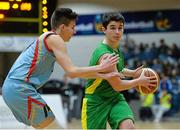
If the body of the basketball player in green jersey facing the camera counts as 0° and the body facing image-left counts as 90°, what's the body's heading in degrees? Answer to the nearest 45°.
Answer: approximately 315°

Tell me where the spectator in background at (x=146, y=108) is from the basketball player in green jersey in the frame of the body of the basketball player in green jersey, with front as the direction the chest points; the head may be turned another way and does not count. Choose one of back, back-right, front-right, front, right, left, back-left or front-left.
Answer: back-left

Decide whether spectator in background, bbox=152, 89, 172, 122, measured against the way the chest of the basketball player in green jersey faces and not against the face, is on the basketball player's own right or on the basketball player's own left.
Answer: on the basketball player's own left

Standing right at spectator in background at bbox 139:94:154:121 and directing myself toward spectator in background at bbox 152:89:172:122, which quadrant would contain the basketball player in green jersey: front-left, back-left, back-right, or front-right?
back-right
